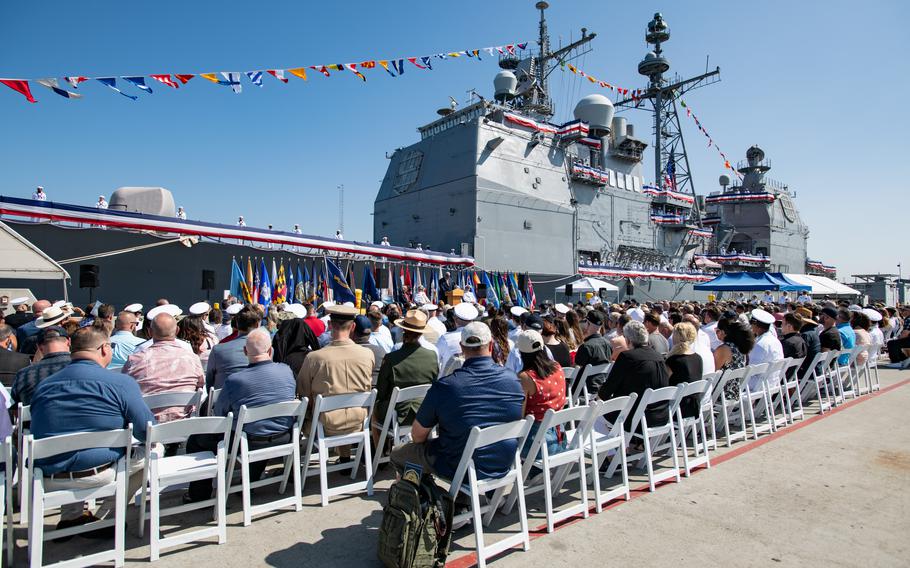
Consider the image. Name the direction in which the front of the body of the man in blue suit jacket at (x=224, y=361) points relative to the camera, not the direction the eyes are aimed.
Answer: away from the camera

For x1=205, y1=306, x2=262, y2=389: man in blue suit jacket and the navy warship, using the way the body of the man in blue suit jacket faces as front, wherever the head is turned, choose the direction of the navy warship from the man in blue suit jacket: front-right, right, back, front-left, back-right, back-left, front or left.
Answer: front-right

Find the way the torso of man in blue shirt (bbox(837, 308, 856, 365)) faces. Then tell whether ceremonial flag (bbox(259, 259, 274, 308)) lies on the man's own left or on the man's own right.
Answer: on the man's own left

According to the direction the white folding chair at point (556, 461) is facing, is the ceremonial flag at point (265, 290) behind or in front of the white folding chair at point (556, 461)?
in front

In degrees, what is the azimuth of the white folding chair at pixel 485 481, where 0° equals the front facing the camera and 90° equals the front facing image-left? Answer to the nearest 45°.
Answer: approximately 135°

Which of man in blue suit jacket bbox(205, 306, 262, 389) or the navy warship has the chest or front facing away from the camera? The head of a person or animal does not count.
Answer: the man in blue suit jacket

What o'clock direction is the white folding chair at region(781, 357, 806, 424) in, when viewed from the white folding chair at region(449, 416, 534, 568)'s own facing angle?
the white folding chair at region(781, 357, 806, 424) is roughly at 3 o'clock from the white folding chair at region(449, 416, 534, 568).

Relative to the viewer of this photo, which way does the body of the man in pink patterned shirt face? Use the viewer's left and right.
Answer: facing away from the viewer

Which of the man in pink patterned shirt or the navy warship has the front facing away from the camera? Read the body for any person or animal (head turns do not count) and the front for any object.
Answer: the man in pink patterned shirt

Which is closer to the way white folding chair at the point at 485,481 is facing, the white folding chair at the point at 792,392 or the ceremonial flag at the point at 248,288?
the ceremonial flag

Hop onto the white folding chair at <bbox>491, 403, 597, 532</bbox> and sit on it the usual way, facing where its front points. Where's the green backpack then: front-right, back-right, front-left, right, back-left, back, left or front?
left

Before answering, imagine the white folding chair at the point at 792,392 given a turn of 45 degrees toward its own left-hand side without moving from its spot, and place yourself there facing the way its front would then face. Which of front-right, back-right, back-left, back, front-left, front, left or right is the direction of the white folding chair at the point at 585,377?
front-left

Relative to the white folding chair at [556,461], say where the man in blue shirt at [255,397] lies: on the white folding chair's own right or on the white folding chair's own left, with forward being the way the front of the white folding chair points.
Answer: on the white folding chair's own left

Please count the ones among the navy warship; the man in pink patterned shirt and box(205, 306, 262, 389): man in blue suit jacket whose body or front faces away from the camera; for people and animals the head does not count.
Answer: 2

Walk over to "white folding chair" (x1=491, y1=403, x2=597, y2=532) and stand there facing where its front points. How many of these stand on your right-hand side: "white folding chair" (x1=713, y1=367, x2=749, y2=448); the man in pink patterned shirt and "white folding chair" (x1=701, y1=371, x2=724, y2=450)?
2
